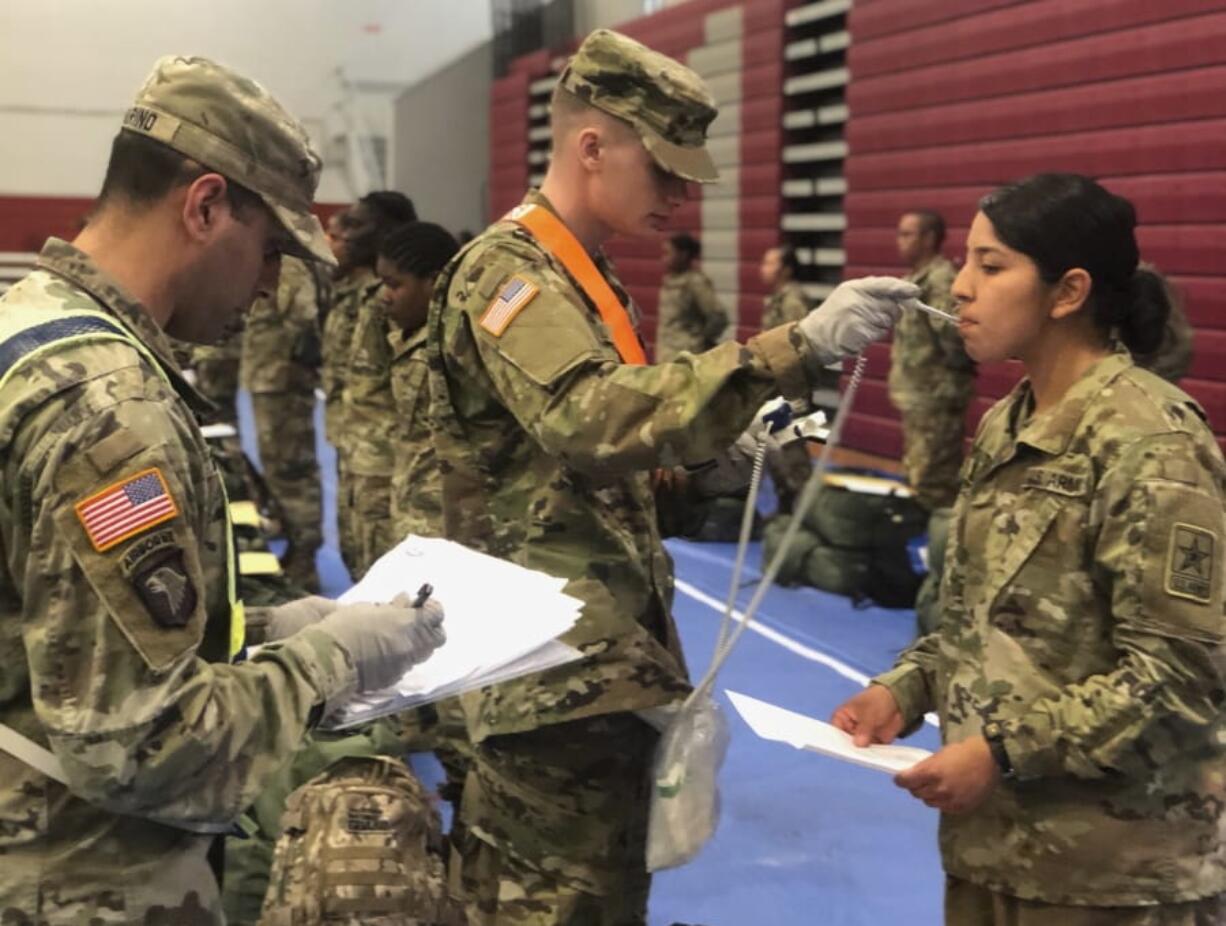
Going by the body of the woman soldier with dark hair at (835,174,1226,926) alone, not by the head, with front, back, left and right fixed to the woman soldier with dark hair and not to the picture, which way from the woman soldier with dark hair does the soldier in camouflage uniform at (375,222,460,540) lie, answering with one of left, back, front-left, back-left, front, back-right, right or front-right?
right

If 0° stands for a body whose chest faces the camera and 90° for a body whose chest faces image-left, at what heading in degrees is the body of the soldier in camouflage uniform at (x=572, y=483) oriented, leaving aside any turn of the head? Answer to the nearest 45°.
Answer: approximately 270°

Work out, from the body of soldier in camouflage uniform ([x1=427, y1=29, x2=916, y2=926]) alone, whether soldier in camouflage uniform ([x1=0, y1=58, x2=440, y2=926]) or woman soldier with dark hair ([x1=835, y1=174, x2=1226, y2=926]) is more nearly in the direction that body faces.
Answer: the woman soldier with dark hair

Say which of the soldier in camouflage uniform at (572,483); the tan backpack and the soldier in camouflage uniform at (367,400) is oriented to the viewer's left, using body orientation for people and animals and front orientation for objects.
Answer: the soldier in camouflage uniform at (367,400)

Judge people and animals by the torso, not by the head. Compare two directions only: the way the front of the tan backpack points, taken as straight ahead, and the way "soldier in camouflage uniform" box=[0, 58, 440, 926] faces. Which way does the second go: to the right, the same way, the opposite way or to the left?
to the left

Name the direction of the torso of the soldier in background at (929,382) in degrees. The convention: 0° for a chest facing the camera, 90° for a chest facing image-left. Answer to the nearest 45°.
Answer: approximately 45°

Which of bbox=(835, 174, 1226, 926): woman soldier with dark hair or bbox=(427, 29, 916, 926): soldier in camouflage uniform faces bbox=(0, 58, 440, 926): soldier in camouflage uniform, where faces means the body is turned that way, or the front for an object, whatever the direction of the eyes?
the woman soldier with dark hair

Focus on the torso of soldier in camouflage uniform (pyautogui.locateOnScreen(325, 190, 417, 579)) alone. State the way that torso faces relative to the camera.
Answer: to the viewer's left

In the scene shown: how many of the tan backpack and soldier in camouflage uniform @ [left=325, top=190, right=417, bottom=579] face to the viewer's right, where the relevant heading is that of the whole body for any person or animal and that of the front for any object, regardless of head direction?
0

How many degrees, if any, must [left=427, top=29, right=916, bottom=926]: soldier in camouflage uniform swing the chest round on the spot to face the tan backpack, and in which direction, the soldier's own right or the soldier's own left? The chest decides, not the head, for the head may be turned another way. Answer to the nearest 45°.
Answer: approximately 90° to the soldier's own right

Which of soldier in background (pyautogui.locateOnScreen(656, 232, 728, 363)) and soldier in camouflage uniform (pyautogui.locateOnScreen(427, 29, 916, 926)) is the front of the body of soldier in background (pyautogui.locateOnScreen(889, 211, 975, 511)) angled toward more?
the soldier in camouflage uniform

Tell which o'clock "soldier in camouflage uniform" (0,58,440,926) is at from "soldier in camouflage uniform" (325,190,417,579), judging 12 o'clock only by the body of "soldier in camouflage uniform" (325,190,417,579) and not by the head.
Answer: "soldier in camouflage uniform" (0,58,440,926) is roughly at 9 o'clock from "soldier in camouflage uniform" (325,190,417,579).

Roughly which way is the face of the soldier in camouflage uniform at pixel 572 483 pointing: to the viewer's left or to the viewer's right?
to the viewer's right

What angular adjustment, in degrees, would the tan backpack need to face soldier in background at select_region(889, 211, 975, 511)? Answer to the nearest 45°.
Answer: approximately 135° to its left

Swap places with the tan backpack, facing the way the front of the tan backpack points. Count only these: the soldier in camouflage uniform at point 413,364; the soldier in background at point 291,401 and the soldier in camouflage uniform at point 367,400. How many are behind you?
3

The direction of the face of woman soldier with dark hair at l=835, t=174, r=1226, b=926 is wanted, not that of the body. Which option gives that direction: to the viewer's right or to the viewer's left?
to the viewer's left

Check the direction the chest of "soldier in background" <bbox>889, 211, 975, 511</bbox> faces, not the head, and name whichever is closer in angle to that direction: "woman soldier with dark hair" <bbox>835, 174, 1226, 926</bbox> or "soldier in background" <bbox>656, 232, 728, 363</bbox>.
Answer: the woman soldier with dark hair

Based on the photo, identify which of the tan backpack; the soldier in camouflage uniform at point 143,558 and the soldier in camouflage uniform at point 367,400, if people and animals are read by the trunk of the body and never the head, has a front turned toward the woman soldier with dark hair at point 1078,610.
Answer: the soldier in camouflage uniform at point 143,558

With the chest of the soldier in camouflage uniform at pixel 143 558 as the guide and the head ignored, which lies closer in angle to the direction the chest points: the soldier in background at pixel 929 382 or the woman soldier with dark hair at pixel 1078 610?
the woman soldier with dark hair
